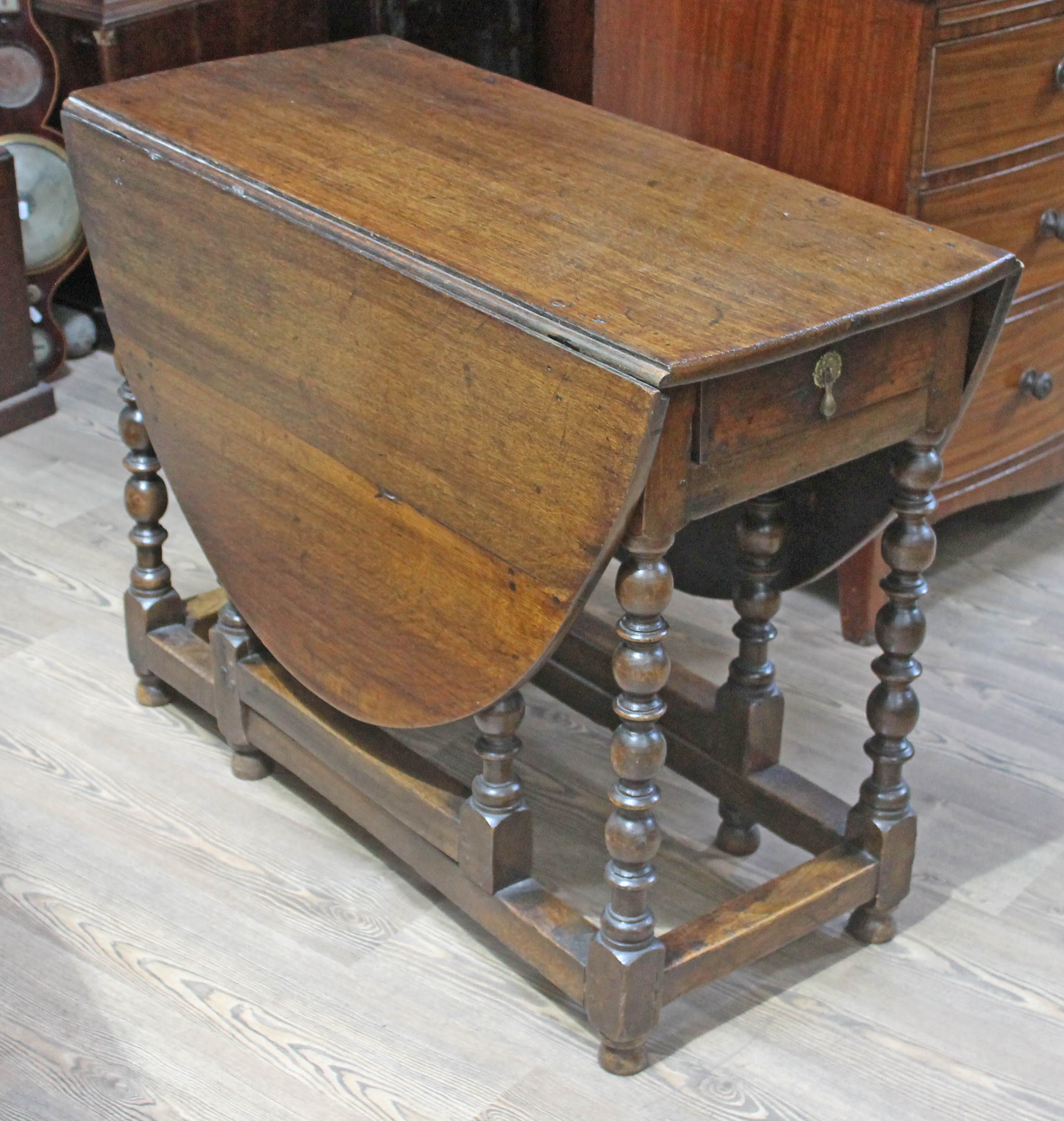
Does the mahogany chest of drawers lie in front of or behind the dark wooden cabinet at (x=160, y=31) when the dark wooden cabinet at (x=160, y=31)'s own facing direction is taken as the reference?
in front

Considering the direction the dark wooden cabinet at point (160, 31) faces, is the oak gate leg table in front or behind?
in front

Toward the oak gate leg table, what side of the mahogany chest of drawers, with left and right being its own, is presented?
right

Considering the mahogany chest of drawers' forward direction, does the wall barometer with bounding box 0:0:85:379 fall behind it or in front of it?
behind

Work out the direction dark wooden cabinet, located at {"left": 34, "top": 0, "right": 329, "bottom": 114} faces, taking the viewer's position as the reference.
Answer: facing the viewer and to the right of the viewer

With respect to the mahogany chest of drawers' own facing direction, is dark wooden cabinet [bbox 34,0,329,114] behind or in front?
behind

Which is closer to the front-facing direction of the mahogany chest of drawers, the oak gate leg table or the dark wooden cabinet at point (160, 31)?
the oak gate leg table
